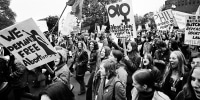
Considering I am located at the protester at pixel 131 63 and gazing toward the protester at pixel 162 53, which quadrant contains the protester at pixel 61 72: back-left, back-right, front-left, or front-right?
back-left

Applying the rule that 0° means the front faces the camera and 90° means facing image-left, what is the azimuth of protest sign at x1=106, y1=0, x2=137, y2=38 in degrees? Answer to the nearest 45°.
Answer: approximately 0°
